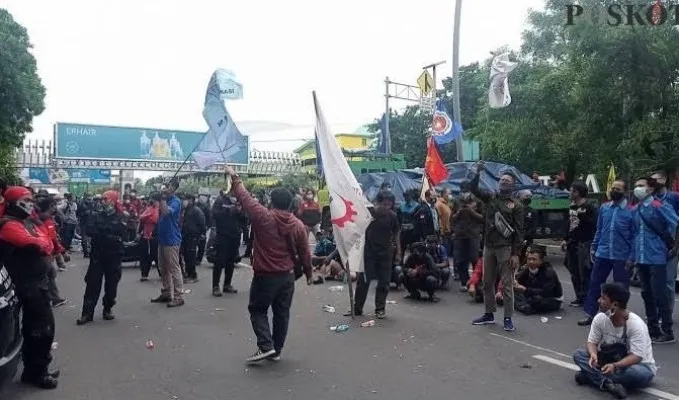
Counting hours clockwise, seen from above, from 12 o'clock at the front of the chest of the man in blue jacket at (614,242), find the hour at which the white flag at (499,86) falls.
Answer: The white flag is roughly at 4 o'clock from the man in blue jacket.

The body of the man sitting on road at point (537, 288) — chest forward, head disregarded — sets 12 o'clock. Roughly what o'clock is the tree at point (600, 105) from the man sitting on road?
The tree is roughly at 5 o'clock from the man sitting on road.

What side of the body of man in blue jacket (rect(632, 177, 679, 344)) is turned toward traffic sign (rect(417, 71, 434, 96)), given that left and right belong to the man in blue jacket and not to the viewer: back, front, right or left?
right

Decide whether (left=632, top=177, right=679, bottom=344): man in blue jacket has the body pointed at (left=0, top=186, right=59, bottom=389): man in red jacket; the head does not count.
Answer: yes

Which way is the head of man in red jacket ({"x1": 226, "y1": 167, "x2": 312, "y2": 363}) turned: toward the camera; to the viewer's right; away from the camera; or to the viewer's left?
away from the camera

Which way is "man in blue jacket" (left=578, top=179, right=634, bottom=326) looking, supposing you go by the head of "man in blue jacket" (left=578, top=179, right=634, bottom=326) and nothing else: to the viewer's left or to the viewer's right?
to the viewer's left

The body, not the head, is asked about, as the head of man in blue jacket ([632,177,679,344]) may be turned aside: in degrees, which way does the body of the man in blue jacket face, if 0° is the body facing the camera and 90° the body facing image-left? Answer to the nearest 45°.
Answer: approximately 45°

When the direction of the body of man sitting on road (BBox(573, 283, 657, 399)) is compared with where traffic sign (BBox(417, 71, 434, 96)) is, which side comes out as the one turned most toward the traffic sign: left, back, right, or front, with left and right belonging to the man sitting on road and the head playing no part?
right

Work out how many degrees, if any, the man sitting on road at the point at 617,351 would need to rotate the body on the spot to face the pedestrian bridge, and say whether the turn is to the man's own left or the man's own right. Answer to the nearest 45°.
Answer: approximately 90° to the man's own right

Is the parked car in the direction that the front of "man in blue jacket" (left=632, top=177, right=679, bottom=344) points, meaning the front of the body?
yes

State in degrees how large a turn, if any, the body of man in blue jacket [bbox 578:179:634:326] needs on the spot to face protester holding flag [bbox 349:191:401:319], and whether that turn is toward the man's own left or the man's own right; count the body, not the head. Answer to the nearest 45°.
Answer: approximately 45° to the man's own right

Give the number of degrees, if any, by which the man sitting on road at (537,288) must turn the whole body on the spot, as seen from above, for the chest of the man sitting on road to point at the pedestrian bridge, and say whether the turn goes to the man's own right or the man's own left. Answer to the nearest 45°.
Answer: approximately 90° to the man's own right
